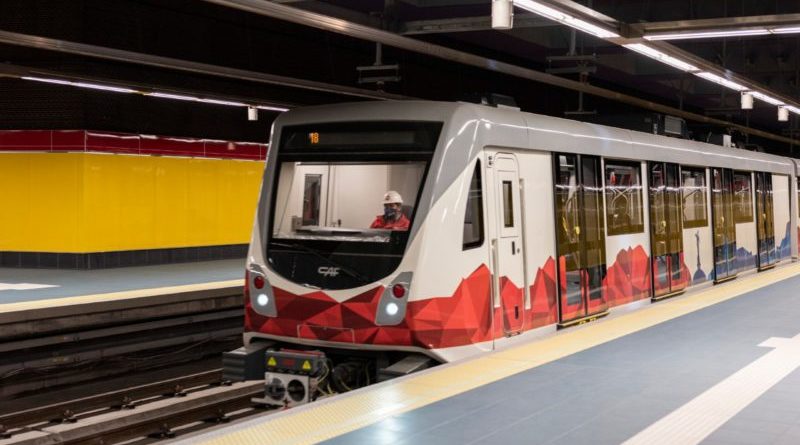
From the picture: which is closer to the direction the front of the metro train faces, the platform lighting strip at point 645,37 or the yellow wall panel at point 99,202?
the yellow wall panel

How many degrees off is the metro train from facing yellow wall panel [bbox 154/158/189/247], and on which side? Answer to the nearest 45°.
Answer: approximately 90° to its right

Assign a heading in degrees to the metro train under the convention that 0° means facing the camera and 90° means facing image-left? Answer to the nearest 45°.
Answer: approximately 45°

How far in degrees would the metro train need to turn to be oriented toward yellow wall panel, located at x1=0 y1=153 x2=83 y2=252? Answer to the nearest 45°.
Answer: approximately 90° to its right

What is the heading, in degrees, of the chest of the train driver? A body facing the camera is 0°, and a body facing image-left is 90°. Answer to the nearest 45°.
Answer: approximately 45°
